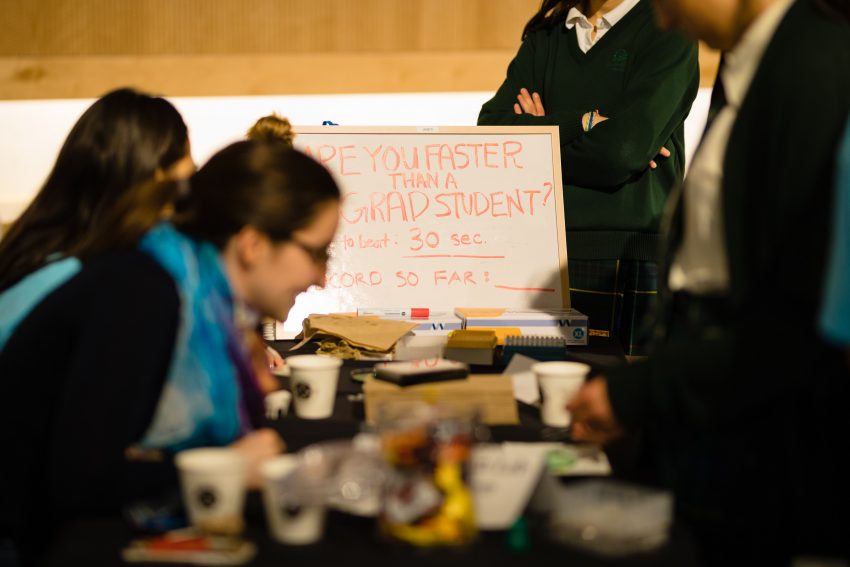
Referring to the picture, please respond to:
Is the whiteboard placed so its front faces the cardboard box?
yes

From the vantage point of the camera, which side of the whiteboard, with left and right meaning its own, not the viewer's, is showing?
front

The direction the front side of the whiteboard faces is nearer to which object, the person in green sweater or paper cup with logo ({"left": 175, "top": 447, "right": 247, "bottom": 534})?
the paper cup with logo

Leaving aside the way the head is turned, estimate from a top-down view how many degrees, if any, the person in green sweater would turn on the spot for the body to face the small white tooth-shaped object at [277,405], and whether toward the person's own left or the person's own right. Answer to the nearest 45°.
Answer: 0° — they already face it

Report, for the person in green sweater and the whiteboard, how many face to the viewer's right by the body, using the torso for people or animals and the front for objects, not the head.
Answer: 0

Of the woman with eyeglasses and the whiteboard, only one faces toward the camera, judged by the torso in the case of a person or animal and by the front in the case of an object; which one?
the whiteboard

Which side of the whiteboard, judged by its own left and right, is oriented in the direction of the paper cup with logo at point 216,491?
front

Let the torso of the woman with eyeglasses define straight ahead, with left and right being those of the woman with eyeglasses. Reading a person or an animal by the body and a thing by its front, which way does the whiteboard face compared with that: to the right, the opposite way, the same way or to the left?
to the right

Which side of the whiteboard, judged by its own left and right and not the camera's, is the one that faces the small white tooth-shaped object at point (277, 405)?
front

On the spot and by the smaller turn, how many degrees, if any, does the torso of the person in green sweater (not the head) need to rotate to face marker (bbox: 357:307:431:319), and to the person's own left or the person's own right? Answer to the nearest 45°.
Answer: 0° — they already face it

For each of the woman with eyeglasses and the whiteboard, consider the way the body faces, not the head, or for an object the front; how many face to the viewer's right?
1

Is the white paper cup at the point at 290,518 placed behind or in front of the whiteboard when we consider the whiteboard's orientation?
in front

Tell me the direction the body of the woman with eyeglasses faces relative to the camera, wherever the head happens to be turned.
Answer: to the viewer's right
